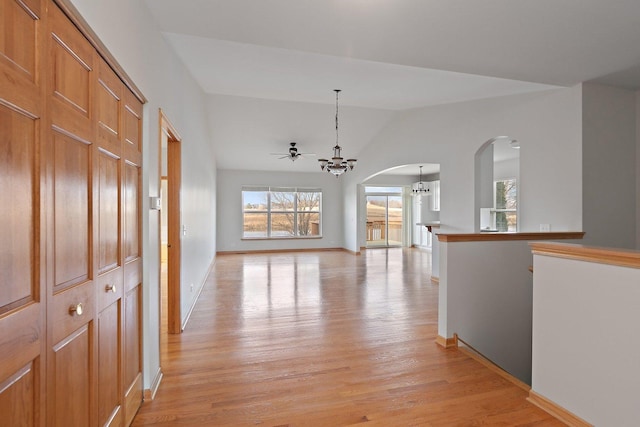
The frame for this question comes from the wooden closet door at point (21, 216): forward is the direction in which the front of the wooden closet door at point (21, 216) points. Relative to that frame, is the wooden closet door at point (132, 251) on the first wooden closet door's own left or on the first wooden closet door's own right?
on the first wooden closet door's own left

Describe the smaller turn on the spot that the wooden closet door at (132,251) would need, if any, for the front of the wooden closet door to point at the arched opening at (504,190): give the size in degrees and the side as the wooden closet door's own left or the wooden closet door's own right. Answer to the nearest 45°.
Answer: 0° — it already faces it

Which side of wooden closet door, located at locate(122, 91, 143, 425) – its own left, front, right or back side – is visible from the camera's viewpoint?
right

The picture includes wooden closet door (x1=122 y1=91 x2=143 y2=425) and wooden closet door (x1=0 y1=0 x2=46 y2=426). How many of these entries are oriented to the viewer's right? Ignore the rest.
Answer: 2

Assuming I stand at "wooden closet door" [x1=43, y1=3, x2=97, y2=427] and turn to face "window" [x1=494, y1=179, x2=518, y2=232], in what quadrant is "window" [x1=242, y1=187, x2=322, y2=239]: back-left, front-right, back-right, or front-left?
front-left

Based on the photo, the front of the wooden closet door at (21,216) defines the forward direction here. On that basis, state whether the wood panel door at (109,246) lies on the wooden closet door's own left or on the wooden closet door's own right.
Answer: on the wooden closet door's own left

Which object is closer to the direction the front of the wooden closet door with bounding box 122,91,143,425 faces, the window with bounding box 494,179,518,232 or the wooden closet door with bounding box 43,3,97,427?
the window

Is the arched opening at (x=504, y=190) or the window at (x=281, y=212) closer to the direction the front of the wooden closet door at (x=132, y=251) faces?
the arched opening

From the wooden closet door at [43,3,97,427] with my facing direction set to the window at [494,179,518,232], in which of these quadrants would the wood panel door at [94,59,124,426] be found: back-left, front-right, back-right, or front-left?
front-left

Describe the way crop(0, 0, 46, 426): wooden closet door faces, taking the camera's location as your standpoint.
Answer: facing to the right of the viewer

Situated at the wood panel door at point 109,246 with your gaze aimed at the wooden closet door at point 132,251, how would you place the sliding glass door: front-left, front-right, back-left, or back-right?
front-right

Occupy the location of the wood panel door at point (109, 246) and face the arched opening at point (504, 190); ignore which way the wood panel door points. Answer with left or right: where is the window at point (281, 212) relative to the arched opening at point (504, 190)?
left

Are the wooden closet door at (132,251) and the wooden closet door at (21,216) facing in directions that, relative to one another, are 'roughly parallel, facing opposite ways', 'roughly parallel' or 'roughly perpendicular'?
roughly parallel
